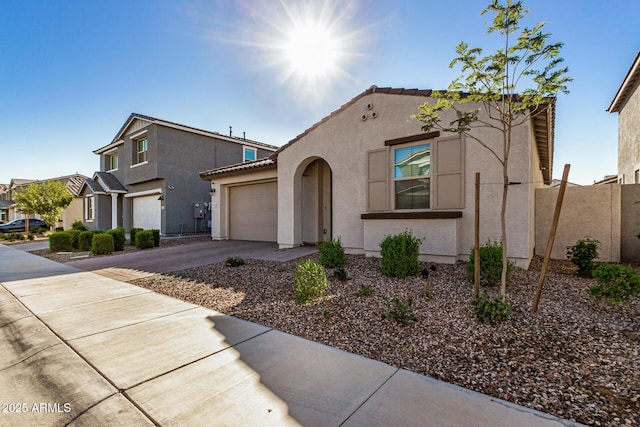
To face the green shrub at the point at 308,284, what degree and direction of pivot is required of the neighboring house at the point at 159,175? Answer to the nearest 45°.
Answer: approximately 45° to its left

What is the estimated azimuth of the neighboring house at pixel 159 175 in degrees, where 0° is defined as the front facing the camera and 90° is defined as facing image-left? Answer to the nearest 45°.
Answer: approximately 45°

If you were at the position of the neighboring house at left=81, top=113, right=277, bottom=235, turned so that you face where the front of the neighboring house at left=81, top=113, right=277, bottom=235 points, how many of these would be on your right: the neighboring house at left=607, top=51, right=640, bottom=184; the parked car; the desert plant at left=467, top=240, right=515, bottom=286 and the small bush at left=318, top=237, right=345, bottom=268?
1

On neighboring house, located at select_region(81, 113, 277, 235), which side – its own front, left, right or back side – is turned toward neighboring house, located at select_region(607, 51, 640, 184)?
left

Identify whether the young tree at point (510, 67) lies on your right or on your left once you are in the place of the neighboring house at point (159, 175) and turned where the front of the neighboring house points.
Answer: on your left

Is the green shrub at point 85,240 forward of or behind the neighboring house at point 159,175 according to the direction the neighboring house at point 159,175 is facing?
forward

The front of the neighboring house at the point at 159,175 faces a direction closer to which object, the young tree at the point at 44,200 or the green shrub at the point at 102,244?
the green shrub

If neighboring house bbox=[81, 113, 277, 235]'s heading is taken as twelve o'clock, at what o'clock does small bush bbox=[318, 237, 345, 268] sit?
The small bush is roughly at 10 o'clock from the neighboring house.

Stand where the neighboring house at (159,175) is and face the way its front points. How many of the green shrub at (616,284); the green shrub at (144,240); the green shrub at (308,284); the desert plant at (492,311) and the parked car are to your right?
1

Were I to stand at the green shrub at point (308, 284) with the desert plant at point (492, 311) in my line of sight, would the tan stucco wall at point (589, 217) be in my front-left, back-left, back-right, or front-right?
front-left

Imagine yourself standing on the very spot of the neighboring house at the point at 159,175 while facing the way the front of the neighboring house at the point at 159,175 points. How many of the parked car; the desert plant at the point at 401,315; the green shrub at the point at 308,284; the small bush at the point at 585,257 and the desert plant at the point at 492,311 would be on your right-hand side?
1

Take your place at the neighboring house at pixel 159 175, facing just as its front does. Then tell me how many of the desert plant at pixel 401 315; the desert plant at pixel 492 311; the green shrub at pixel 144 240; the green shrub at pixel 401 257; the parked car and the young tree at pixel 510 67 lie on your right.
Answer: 1

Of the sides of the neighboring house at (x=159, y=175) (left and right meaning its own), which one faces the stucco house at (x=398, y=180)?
left

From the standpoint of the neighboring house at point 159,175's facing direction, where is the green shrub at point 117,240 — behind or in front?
in front

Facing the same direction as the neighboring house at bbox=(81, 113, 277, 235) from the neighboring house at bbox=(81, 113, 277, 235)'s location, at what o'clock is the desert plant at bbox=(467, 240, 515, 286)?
The desert plant is roughly at 10 o'clock from the neighboring house.

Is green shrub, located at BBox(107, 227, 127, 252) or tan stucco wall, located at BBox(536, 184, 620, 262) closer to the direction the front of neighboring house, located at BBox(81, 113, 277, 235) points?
the green shrub

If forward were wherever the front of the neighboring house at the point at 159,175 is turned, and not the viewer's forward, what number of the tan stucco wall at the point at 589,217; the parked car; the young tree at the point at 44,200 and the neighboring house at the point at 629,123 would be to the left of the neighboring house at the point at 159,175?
2

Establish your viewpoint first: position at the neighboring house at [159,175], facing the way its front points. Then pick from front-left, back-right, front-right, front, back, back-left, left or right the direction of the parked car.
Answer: right

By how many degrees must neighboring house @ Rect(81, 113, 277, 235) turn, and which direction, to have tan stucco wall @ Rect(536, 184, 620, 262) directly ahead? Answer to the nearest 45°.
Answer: approximately 90° to its left

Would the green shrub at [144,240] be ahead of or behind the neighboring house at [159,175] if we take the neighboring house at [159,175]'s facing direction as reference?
ahead
